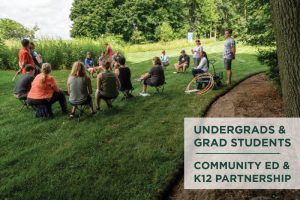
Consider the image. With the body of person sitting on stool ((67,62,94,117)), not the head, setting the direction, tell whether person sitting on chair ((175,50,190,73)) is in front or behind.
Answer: in front

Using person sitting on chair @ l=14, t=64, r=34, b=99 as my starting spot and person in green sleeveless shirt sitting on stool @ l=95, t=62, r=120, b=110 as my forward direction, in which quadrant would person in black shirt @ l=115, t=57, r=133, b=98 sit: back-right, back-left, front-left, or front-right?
front-left

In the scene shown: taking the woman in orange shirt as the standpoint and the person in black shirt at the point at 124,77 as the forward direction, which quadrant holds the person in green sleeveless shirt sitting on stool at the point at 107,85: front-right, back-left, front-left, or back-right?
front-right

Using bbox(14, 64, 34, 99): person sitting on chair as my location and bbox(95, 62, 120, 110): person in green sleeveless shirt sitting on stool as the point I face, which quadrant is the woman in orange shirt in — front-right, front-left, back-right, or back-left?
front-right

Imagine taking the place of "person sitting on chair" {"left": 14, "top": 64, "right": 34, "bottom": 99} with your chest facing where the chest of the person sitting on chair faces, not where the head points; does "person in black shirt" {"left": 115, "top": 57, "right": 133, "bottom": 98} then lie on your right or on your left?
on your right

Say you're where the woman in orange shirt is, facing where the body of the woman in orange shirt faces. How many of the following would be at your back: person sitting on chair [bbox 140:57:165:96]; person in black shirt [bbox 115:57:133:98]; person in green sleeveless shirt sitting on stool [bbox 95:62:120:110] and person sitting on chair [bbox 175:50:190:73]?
0

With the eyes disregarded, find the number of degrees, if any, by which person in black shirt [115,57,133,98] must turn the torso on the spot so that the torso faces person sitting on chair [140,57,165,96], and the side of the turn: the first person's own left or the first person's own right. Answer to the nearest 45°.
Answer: approximately 45° to the first person's own right

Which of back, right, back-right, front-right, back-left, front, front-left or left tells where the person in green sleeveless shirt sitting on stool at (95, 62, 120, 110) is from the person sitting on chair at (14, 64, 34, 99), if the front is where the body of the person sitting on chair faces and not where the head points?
right

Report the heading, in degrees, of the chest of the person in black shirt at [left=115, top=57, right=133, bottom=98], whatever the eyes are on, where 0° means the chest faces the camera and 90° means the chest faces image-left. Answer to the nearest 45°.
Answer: approximately 180°

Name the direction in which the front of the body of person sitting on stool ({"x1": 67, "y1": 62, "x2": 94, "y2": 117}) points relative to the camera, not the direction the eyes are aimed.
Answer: away from the camera

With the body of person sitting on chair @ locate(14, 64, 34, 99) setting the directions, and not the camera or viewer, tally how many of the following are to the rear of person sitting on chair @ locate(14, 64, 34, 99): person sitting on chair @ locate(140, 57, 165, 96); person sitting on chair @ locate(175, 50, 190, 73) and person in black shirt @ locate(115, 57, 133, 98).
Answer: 0

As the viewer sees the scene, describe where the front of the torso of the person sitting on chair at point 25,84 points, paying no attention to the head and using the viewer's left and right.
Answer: facing away from the viewer and to the right of the viewer

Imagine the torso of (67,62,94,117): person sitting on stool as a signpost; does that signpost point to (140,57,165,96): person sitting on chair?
no

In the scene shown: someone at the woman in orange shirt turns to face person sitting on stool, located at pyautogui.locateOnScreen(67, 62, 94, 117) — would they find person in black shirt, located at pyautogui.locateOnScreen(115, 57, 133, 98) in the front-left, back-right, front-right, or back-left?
front-left

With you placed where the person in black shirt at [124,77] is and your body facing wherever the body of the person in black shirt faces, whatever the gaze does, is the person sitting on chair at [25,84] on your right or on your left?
on your left

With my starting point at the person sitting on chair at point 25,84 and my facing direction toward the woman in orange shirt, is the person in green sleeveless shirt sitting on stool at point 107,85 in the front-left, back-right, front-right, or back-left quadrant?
front-left

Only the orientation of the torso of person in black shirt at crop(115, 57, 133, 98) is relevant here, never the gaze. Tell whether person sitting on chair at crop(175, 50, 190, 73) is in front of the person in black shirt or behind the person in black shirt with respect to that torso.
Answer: in front

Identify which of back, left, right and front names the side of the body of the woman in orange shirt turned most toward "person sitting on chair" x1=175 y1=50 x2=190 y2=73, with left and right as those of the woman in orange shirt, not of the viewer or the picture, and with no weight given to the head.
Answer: front

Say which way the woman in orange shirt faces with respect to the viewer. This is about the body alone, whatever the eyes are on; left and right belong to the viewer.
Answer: facing away from the viewer and to the right of the viewer
